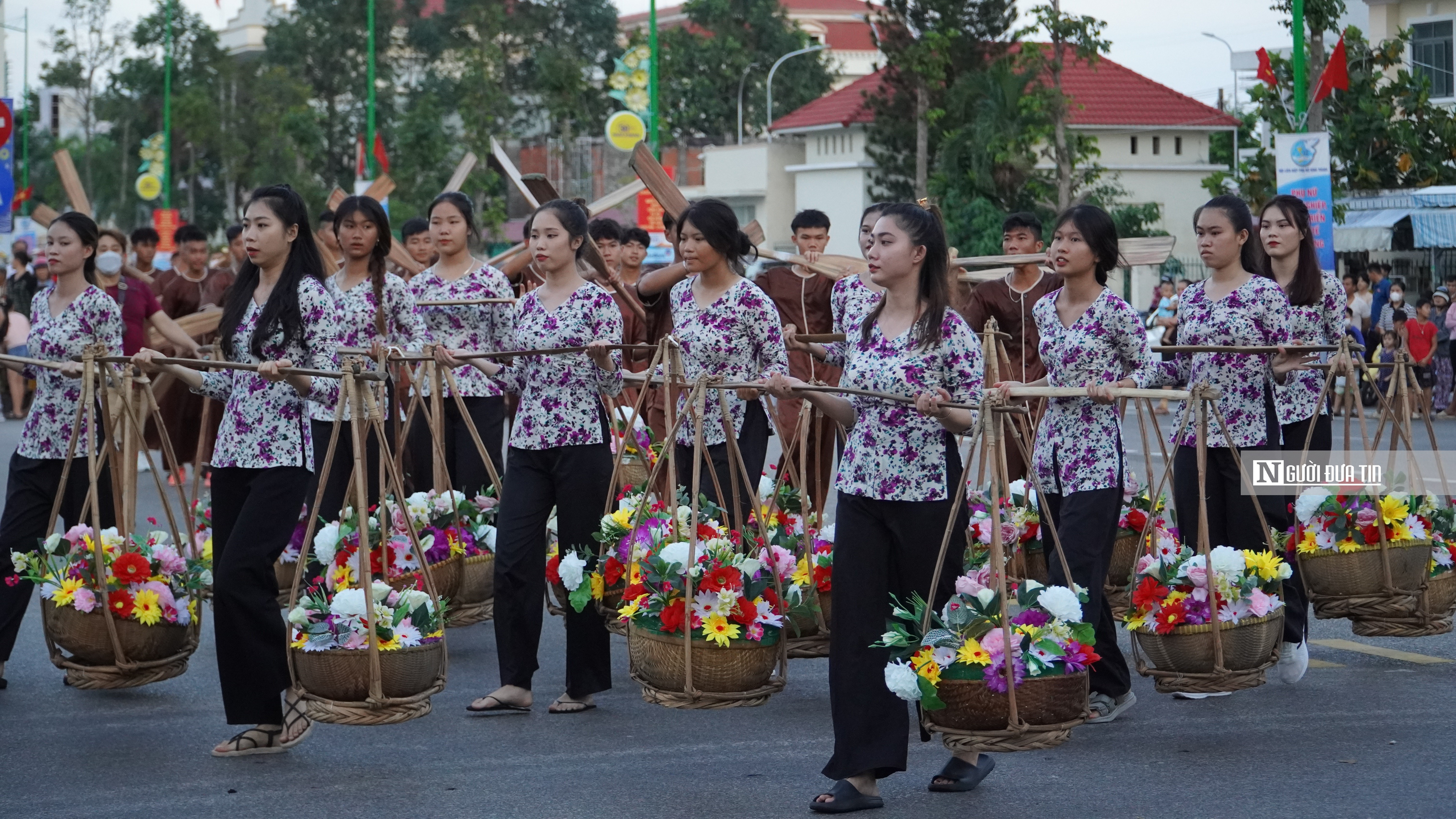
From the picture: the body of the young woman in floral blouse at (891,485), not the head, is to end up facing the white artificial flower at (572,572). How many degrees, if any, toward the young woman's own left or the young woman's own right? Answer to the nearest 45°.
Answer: approximately 90° to the young woman's own right

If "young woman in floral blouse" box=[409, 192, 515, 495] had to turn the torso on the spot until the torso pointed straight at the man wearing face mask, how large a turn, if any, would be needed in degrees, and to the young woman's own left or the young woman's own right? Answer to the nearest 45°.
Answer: approximately 45° to the young woman's own right

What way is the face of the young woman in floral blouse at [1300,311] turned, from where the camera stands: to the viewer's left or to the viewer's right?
to the viewer's left

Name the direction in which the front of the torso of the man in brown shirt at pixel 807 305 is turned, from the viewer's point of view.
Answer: toward the camera

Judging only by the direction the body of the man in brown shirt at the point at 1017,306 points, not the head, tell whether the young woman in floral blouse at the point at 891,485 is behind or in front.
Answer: in front

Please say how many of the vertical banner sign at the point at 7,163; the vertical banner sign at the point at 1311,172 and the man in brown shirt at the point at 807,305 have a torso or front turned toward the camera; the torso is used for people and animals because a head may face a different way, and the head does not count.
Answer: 3

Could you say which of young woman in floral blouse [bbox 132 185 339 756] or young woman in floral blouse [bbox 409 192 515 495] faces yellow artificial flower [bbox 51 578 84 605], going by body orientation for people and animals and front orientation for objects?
young woman in floral blouse [bbox 409 192 515 495]

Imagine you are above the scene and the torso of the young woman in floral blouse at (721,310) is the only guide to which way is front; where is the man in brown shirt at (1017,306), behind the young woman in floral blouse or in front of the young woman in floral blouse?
behind

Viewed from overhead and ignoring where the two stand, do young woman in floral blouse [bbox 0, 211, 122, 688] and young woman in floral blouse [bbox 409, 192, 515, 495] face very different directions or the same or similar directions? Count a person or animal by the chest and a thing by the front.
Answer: same or similar directions

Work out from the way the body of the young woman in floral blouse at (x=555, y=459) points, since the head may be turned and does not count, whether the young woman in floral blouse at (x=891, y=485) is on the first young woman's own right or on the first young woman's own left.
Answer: on the first young woman's own left

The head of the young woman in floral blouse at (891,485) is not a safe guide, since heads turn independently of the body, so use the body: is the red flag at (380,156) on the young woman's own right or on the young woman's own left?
on the young woman's own right

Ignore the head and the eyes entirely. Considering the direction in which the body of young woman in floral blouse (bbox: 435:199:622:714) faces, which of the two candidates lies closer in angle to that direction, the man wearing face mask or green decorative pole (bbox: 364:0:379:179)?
the man wearing face mask

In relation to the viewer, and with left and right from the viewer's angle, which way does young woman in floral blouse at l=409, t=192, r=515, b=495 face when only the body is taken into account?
facing the viewer and to the left of the viewer

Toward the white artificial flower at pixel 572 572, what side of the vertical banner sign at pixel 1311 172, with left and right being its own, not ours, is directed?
front

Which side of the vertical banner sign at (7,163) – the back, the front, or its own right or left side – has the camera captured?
front
